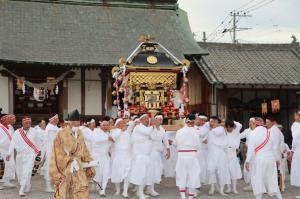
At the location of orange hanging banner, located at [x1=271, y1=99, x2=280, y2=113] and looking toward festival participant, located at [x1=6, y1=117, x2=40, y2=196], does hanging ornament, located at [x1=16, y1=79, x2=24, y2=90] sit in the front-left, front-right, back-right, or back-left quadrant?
front-right

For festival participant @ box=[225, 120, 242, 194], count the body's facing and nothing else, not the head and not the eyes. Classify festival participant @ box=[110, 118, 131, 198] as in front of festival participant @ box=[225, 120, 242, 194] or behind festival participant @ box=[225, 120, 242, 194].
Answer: in front

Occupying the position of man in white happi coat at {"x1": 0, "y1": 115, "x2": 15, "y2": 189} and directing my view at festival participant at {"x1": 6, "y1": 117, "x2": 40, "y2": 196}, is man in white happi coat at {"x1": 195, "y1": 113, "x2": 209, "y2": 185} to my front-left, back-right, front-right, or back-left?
front-left

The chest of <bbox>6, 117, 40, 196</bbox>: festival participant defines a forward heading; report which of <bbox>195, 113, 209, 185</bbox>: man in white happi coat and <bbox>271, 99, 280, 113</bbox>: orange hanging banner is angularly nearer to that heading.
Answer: the man in white happi coat

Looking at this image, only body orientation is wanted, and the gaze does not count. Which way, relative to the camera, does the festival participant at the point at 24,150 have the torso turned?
toward the camera

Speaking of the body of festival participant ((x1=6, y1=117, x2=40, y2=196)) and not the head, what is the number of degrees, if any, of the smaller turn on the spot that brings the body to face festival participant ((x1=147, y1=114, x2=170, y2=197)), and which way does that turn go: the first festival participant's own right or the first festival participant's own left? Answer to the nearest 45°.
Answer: approximately 90° to the first festival participant's own left

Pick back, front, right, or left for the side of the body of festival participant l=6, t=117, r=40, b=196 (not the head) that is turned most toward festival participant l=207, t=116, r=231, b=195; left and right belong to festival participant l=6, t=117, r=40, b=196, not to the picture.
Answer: left
